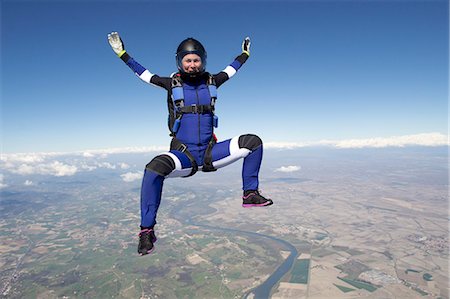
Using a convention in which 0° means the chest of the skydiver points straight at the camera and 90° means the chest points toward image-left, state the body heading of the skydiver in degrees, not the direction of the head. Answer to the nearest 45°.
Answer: approximately 0°
